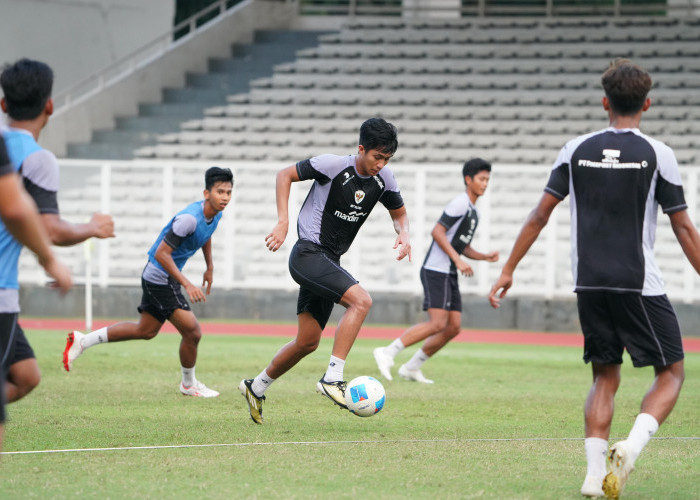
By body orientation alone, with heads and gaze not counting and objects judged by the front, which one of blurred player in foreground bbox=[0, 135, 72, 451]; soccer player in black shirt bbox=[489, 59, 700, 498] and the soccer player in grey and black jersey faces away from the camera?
the soccer player in black shirt

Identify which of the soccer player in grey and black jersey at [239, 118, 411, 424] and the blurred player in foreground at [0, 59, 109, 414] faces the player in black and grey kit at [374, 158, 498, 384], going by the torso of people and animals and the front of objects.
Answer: the blurred player in foreground

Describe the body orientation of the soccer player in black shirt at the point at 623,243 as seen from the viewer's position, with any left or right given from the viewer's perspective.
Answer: facing away from the viewer

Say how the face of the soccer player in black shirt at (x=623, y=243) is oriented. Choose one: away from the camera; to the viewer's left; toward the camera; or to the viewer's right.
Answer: away from the camera

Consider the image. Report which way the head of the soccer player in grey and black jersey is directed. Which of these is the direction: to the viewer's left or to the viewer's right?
to the viewer's right

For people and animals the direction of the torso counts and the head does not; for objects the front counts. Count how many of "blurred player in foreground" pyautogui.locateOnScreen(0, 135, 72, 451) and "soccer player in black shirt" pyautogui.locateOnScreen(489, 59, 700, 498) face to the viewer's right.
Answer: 1

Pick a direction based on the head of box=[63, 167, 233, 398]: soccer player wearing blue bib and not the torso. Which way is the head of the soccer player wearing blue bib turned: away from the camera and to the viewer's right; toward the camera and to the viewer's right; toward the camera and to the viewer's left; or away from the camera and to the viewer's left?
toward the camera and to the viewer's right

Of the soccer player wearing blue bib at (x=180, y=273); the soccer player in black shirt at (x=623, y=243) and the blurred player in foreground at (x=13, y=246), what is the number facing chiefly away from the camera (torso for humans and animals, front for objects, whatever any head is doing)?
1

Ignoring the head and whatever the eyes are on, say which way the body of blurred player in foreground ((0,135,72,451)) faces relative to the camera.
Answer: to the viewer's right

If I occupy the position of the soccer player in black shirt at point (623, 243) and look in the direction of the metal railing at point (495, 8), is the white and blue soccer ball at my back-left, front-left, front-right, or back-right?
front-left

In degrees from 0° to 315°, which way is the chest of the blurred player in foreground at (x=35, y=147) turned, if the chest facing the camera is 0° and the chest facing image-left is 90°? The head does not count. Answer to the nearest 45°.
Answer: approximately 225°

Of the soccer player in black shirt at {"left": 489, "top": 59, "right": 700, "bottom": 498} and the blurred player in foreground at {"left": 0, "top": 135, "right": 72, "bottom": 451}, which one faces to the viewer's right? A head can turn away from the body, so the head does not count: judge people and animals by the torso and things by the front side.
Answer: the blurred player in foreground

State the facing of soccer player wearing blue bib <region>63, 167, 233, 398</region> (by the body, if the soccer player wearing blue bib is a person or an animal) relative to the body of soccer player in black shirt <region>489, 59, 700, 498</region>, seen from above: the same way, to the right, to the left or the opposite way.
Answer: to the right
